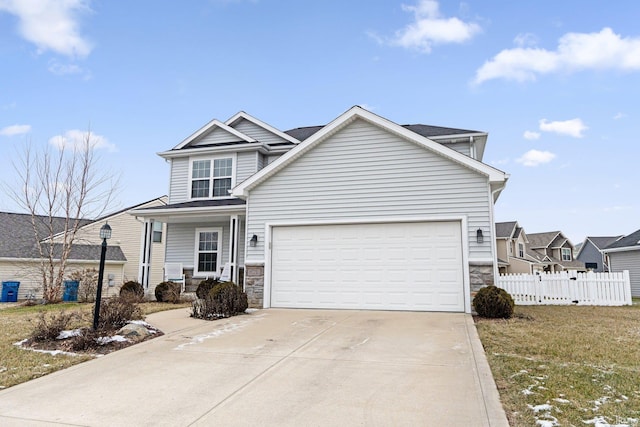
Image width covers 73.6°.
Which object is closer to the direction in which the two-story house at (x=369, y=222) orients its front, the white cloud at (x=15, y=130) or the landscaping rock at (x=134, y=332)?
the landscaping rock

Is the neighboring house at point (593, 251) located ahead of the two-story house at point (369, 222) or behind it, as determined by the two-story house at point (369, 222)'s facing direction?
behind

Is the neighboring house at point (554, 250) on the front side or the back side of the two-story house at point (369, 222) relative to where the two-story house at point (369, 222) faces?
on the back side

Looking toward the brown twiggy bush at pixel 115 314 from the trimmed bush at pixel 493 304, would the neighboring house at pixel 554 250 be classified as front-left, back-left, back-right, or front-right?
back-right

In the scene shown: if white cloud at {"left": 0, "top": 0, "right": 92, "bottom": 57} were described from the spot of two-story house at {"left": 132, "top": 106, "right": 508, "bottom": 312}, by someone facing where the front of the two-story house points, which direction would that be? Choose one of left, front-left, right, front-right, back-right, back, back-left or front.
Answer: right

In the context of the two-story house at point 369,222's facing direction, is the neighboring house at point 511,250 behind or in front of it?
behind

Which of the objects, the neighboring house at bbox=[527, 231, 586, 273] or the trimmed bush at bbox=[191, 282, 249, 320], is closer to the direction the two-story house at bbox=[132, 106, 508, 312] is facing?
the trimmed bush

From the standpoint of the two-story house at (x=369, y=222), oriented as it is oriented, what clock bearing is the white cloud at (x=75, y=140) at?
The white cloud is roughly at 4 o'clock from the two-story house.

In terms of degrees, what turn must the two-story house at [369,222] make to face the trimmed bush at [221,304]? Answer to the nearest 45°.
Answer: approximately 90° to its right

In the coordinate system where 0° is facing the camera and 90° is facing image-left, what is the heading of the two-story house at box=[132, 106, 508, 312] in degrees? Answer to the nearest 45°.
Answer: approximately 0°

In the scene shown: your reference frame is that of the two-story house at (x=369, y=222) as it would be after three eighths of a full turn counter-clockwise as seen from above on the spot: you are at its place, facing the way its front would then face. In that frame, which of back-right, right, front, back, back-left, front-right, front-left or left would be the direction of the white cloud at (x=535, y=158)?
front

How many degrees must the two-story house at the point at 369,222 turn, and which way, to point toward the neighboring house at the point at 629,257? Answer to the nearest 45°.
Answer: approximately 135° to its left
